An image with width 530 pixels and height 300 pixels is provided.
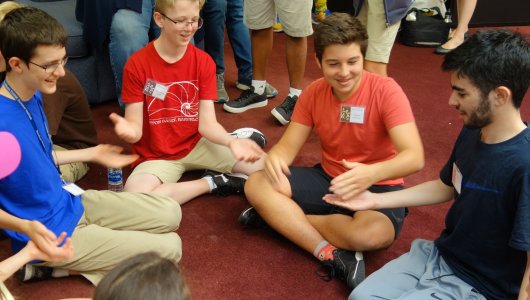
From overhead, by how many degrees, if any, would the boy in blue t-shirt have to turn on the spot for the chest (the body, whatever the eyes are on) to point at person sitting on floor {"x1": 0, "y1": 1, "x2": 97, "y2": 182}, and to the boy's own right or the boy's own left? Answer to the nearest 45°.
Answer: approximately 90° to the boy's own left

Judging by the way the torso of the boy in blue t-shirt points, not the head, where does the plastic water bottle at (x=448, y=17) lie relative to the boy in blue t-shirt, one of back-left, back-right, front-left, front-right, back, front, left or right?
front-left

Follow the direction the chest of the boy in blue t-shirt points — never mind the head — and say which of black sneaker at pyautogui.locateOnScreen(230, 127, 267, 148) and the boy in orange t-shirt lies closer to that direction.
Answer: the boy in orange t-shirt

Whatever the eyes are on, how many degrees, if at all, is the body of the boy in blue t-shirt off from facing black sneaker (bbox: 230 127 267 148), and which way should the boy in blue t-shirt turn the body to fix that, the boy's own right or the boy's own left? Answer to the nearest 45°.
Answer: approximately 45° to the boy's own left

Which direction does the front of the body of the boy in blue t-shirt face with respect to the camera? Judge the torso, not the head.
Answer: to the viewer's right

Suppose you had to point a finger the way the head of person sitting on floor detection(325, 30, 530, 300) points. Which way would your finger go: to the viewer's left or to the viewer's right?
to the viewer's left

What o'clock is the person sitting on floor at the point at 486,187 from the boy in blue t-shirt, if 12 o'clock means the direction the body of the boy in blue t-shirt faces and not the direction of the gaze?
The person sitting on floor is roughly at 1 o'clock from the boy in blue t-shirt.

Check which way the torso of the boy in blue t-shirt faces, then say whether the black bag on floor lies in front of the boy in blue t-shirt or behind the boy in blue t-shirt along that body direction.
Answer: in front

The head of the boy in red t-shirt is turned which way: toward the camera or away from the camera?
toward the camera

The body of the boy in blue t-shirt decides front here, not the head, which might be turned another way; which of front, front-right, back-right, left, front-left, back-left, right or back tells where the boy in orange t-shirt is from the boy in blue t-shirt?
front

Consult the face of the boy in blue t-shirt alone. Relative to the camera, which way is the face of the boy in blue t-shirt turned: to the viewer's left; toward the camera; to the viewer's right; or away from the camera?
to the viewer's right
